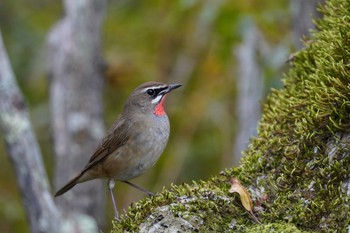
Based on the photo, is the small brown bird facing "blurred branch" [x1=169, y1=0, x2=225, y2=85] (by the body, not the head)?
no

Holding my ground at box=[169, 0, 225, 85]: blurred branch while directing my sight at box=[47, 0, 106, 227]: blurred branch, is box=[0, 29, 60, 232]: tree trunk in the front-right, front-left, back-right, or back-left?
front-left

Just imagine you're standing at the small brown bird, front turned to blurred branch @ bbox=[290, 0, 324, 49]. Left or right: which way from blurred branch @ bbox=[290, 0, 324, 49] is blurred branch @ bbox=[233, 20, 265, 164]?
left

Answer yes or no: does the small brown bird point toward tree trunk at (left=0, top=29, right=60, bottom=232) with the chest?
no

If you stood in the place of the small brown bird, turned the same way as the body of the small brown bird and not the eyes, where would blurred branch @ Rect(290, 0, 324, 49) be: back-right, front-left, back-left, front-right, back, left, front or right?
front

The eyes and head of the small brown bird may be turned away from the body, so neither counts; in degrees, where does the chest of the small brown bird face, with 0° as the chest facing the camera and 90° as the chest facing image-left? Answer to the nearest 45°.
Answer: approximately 270°

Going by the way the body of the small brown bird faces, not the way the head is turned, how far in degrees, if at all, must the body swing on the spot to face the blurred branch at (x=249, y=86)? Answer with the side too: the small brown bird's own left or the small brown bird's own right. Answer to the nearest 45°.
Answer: approximately 45° to the small brown bird's own left
